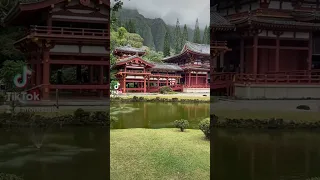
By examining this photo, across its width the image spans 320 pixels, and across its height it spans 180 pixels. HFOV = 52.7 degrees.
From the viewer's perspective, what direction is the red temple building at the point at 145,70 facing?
toward the camera
